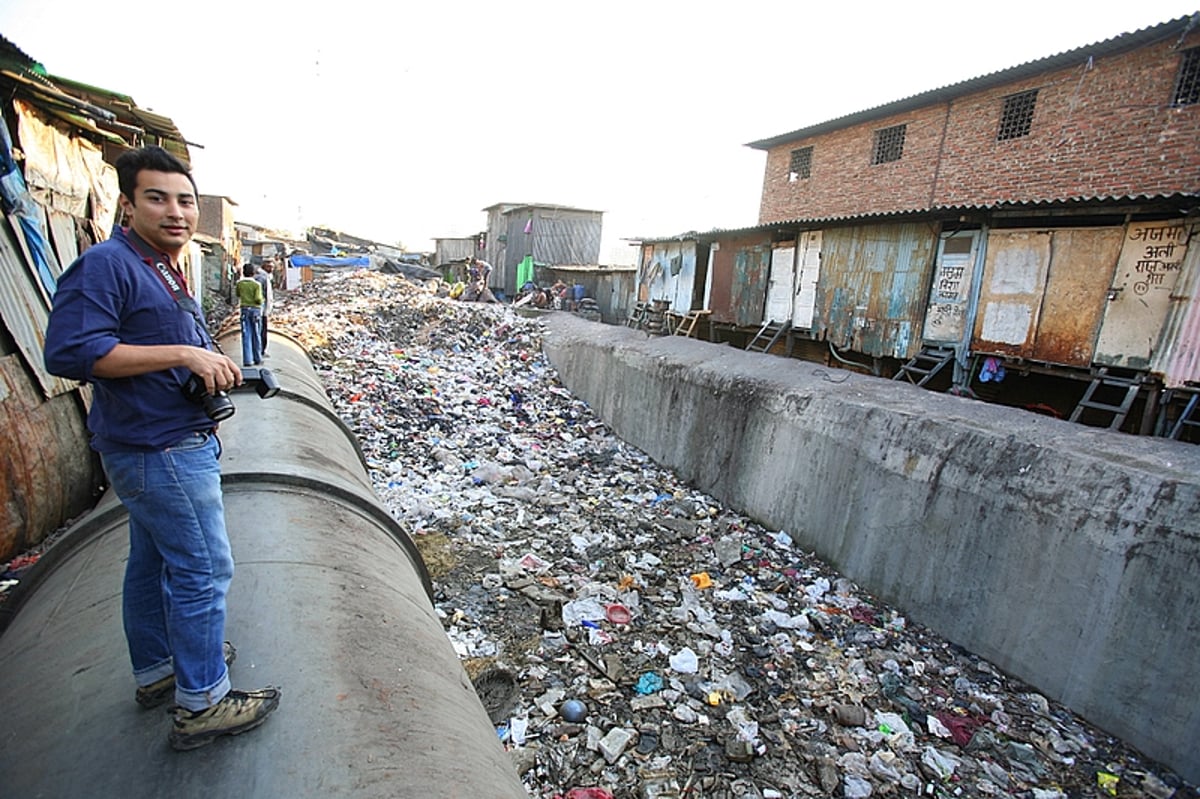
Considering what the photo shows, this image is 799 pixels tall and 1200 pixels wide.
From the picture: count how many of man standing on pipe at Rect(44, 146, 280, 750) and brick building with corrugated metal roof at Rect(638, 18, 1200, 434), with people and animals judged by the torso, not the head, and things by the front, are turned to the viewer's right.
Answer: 1

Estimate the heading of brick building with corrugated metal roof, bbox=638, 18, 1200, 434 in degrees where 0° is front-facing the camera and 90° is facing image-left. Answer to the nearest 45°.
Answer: approximately 45°

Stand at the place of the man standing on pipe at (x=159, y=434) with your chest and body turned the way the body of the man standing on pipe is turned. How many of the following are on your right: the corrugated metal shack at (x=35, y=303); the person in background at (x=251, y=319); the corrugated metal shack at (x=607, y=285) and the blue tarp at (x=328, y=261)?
0

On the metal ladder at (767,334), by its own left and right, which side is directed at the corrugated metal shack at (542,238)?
right

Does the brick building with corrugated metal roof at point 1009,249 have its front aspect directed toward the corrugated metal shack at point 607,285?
no

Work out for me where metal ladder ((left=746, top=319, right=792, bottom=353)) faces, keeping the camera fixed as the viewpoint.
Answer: facing the viewer and to the left of the viewer

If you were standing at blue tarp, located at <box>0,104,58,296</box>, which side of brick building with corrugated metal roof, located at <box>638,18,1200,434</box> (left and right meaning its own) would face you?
front

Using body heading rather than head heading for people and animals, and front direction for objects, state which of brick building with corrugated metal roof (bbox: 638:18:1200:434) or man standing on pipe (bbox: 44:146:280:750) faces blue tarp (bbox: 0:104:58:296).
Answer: the brick building with corrugated metal roof

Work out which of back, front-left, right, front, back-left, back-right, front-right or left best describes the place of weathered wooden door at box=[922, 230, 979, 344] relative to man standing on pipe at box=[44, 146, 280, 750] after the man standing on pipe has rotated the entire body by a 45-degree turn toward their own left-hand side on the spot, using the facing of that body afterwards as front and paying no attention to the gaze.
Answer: front-right

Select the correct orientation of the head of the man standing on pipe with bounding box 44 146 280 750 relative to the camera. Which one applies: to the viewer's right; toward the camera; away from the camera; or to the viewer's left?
toward the camera

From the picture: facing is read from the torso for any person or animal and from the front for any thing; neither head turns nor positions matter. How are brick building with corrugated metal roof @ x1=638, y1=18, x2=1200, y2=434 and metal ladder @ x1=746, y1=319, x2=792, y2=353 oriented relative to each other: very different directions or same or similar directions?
same or similar directions

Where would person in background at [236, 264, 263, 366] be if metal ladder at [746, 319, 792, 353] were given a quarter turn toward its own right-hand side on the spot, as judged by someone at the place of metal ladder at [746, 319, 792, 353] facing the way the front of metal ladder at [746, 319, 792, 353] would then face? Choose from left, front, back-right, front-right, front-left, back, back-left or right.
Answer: left

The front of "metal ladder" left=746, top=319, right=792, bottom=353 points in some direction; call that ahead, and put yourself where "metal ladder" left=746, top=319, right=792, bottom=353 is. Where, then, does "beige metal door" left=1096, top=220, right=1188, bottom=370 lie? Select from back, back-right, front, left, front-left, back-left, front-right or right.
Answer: left

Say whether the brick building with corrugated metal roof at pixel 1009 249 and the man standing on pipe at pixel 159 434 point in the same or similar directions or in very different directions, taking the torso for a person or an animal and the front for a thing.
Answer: very different directions

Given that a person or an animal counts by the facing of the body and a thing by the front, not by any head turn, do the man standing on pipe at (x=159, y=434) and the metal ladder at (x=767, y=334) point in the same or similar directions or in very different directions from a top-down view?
very different directions

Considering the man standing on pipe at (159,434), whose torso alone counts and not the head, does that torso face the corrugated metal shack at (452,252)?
no

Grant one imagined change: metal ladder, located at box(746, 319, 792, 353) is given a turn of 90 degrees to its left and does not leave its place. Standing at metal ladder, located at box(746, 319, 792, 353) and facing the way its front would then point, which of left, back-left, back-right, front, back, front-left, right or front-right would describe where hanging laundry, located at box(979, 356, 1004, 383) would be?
front

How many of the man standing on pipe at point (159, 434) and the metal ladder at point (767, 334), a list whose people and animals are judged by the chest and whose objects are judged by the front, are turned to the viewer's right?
1

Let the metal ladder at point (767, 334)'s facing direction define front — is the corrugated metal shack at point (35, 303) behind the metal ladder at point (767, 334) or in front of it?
in front

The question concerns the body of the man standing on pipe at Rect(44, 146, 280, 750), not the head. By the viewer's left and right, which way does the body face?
facing to the right of the viewer

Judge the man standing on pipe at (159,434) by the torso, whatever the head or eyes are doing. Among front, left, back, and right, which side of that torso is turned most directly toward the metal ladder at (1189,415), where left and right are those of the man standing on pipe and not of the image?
front
